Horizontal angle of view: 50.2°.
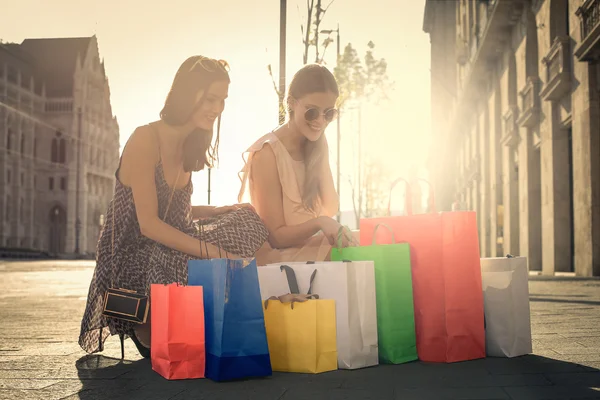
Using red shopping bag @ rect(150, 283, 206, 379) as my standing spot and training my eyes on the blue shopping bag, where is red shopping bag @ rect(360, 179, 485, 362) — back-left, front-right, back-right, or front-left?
front-left

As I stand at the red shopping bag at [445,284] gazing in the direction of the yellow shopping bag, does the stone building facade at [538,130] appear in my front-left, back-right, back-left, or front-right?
back-right

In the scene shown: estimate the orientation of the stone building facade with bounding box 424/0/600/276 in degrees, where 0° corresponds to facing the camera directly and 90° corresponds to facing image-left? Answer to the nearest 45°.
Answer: approximately 90°

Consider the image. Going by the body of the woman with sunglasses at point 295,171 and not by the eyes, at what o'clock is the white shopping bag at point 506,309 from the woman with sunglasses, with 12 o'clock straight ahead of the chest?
The white shopping bag is roughly at 11 o'clock from the woman with sunglasses.

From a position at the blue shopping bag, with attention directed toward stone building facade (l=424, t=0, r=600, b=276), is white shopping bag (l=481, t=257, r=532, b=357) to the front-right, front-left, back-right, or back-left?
front-right

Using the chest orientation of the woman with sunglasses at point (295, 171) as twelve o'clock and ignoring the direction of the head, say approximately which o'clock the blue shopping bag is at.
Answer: The blue shopping bag is roughly at 2 o'clock from the woman with sunglasses.

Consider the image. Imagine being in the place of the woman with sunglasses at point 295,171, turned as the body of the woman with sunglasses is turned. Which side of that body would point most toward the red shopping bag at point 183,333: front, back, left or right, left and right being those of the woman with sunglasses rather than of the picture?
right

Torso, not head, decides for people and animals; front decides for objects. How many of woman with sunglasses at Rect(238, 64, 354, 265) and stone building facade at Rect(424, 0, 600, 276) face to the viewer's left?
1

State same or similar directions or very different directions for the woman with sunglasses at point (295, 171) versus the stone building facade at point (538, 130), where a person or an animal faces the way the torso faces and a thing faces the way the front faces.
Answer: very different directions

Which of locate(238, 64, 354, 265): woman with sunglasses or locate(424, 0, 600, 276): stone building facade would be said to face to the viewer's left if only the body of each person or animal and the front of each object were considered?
the stone building facade

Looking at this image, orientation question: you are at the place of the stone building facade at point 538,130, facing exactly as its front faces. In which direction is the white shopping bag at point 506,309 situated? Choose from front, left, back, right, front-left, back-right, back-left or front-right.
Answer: left
